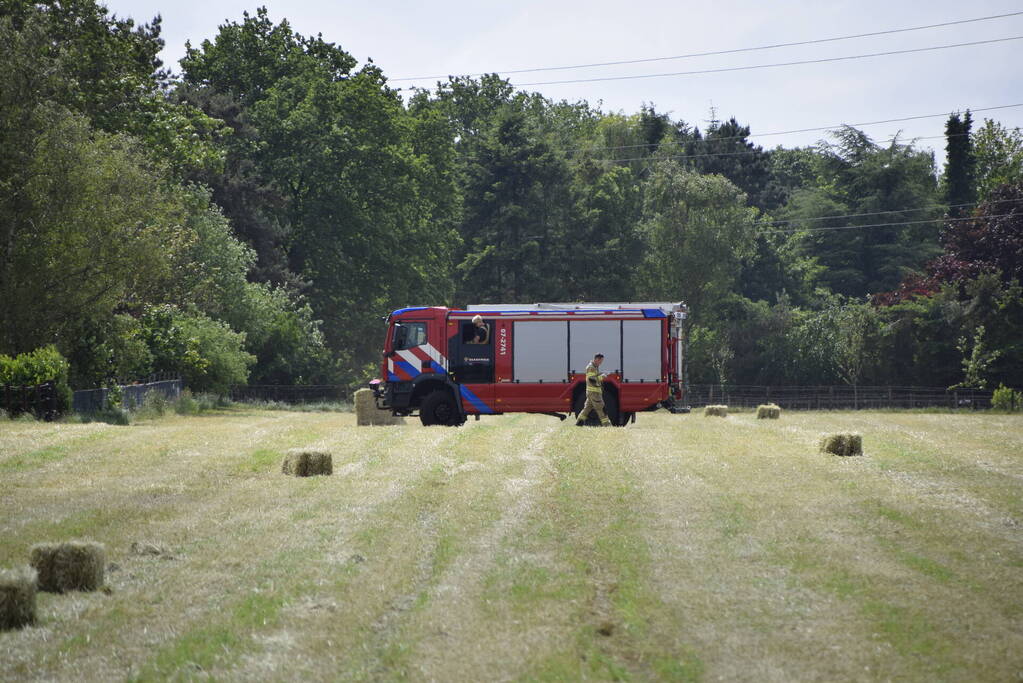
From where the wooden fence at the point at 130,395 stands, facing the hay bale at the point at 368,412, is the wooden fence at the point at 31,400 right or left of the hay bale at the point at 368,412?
right

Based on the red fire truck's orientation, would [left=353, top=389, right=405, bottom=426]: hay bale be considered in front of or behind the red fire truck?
in front

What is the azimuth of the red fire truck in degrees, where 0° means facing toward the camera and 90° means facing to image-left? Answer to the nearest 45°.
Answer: approximately 90°

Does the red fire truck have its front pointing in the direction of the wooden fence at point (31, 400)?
yes
